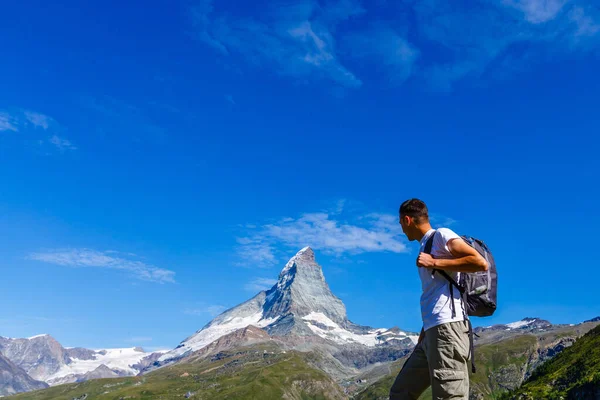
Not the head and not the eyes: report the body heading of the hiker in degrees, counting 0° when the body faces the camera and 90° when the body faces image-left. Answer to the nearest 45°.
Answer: approximately 90°
